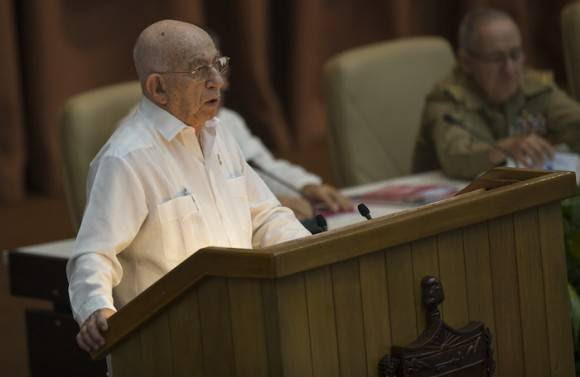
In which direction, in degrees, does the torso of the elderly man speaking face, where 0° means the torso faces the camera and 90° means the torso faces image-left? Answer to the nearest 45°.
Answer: approximately 315°

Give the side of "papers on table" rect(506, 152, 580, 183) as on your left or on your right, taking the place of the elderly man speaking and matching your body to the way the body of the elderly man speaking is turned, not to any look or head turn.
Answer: on your left

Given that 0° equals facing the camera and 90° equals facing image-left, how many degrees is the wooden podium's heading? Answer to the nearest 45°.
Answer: approximately 315°

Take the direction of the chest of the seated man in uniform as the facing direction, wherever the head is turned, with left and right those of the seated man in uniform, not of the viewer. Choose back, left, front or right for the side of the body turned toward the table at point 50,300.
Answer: right

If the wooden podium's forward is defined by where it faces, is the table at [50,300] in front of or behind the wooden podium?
behind

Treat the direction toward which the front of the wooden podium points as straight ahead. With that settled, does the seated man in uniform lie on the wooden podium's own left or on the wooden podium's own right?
on the wooden podium's own left

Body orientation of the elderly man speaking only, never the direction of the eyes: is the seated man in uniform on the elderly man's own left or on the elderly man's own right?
on the elderly man's own left
